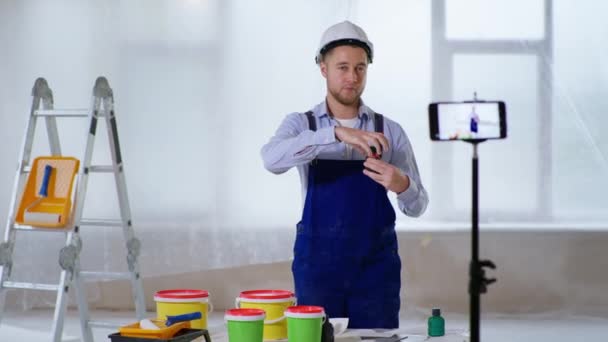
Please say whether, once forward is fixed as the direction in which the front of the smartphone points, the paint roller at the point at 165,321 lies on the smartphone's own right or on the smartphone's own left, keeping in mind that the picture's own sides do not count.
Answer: on the smartphone's own right

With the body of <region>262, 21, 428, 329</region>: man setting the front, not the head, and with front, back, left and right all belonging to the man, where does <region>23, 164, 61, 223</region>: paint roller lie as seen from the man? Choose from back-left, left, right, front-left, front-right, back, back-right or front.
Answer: back-right

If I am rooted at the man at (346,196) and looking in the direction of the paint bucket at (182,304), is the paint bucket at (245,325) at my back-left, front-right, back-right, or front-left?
front-left

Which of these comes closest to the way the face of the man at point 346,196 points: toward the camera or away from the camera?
toward the camera

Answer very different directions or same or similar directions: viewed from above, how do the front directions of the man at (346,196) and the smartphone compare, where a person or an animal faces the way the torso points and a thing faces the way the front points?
same or similar directions

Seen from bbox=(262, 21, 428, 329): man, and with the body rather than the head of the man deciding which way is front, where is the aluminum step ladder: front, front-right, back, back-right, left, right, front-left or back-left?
back-right

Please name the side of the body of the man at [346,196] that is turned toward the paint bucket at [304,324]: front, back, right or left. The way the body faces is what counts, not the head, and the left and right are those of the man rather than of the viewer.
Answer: front

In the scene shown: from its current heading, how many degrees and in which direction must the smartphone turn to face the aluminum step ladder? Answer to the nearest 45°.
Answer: approximately 135° to its right

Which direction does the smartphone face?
toward the camera

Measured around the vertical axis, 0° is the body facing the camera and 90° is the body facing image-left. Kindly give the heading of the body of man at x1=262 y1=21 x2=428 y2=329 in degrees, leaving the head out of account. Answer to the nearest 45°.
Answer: approximately 0°

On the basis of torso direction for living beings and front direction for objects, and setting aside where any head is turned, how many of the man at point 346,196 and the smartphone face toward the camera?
2
